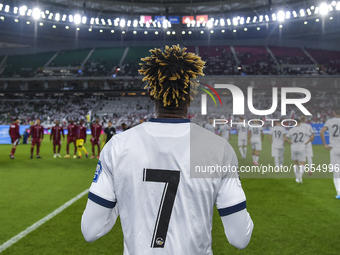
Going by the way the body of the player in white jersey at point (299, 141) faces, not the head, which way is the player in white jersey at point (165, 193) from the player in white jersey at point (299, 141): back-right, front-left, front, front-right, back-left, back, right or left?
back

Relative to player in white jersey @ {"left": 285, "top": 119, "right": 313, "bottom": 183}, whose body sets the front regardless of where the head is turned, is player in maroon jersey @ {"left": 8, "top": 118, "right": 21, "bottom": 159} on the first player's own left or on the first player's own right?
on the first player's own left

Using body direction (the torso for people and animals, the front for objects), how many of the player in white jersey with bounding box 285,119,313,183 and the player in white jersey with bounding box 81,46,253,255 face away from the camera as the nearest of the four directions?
2

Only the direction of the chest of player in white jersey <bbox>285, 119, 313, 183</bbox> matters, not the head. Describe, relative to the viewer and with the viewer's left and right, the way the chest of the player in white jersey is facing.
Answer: facing away from the viewer

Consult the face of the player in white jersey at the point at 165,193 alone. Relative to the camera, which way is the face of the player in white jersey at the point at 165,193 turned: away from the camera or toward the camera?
away from the camera

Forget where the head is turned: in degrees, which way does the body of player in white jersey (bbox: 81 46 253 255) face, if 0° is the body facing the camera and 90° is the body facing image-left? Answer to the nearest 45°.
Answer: approximately 180°
